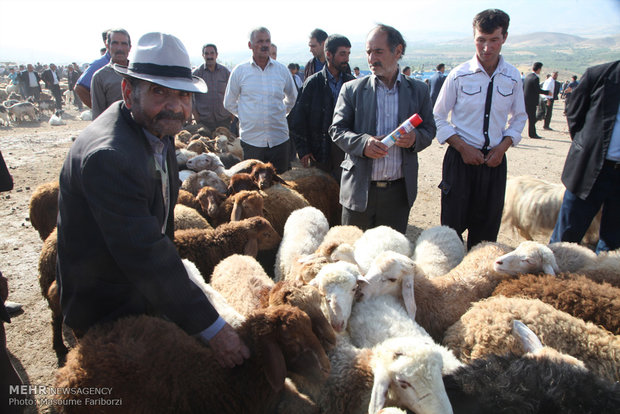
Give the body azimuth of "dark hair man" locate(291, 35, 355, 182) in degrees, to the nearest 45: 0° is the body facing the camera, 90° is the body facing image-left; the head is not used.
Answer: approximately 315°

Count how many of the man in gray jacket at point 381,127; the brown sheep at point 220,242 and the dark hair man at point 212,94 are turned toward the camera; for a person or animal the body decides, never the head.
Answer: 2

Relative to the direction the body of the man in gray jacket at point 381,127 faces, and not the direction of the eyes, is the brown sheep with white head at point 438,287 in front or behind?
in front

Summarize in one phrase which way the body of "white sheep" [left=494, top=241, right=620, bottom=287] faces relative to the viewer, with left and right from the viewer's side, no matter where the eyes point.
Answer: facing to the left of the viewer

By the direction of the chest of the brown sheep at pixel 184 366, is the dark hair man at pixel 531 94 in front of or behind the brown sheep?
in front

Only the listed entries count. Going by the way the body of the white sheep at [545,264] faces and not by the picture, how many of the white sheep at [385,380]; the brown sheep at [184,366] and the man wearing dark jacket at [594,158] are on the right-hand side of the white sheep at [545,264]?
1

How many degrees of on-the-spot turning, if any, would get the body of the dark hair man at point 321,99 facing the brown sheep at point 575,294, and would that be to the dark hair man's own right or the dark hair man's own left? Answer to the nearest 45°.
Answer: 0° — they already face it
